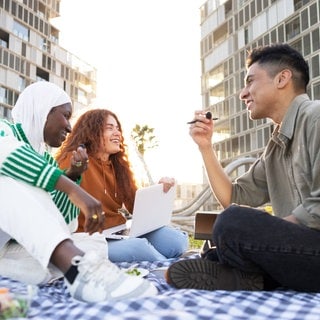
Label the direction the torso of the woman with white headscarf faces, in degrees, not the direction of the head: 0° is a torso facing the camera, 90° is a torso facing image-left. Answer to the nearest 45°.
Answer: approximately 270°

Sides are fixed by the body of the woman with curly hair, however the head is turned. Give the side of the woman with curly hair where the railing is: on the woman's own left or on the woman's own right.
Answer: on the woman's own left

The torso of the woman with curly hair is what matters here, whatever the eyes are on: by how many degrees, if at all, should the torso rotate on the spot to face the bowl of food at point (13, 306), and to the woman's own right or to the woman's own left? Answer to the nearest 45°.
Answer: approximately 45° to the woman's own right

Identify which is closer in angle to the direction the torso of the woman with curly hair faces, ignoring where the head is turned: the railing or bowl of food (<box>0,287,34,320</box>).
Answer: the bowl of food

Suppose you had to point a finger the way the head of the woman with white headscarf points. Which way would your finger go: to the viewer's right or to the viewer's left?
to the viewer's right

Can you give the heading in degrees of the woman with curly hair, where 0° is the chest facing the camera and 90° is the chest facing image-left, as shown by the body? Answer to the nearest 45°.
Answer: approximately 315°
